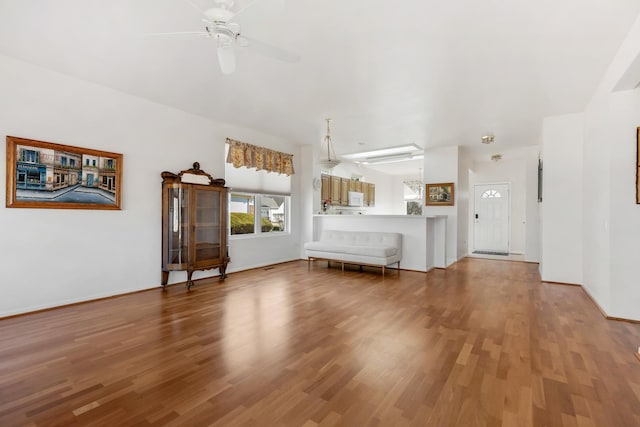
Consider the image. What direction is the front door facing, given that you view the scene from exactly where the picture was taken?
facing the viewer

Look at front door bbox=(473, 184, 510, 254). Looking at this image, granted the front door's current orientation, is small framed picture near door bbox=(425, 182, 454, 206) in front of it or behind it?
in front

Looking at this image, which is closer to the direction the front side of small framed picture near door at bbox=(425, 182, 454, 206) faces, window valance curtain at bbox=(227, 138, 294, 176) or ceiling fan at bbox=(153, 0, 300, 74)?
the ceiling fan

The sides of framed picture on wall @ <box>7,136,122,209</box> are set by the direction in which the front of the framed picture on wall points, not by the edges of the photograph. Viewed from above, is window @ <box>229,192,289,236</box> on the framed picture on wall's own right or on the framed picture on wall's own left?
on the framed picture on wall's own left

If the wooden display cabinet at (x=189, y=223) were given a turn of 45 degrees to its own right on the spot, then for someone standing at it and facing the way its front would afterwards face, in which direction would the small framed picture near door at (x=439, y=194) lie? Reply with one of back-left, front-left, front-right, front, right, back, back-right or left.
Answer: left

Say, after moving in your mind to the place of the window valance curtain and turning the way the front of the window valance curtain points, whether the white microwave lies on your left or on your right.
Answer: on your left

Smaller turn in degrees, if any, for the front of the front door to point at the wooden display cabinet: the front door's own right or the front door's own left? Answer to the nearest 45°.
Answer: approximately 45° to the front door's own right

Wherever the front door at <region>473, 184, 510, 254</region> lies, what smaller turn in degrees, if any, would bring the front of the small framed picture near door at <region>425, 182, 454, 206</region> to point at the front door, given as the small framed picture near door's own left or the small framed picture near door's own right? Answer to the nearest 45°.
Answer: approximately 135° to the small framed picture near door's own left

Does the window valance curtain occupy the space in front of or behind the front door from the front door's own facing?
in front

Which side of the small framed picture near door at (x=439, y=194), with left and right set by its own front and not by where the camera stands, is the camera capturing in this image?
front

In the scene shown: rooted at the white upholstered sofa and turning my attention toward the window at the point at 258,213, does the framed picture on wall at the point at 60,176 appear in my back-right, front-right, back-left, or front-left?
front-left

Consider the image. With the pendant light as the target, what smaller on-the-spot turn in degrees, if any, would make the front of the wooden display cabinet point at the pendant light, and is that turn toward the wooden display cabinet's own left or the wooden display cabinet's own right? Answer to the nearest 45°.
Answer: approximately 45° to the wooden display cabinet's own left

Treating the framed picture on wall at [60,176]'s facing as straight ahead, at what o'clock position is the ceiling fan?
The ceiling fan is roughly at 1 o'clock from the framed picture on wall.

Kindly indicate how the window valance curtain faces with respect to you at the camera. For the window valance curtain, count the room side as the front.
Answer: facing the viewer and to the right of the viewer
